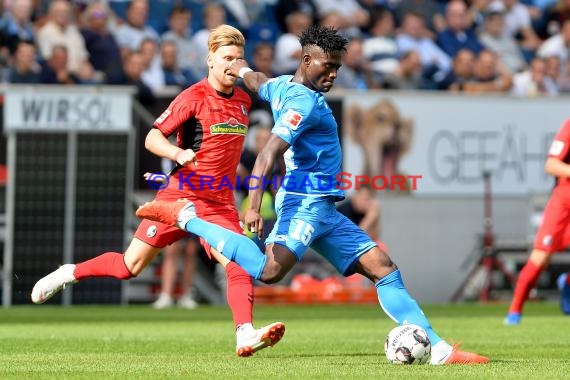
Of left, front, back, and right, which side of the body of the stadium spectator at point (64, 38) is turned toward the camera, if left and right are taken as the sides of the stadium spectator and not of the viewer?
front

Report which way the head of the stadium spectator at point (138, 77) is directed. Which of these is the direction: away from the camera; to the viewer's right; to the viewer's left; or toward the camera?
toward the camera

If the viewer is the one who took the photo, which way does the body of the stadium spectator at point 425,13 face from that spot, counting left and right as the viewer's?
facing the viewer

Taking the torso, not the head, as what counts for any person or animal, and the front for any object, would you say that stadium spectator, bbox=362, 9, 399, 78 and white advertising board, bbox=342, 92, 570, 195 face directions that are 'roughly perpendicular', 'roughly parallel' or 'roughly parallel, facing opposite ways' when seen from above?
roughly parallel

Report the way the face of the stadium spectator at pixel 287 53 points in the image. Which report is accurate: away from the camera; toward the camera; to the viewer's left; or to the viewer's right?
toward the camera

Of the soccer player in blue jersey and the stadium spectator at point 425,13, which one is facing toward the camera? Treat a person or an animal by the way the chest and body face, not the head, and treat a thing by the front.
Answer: the stadium spectator

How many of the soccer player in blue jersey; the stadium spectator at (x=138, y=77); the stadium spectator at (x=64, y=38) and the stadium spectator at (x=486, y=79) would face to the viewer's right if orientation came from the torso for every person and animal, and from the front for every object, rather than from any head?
1

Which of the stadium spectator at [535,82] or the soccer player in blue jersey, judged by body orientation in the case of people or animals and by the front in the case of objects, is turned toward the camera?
the stadium spectator

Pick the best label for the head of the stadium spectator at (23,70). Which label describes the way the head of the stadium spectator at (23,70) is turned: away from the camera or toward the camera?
toward the camera

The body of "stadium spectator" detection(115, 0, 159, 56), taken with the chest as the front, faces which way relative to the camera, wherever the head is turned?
toward the camera

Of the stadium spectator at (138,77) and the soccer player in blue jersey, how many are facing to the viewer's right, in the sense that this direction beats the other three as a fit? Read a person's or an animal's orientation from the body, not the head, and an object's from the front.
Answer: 1

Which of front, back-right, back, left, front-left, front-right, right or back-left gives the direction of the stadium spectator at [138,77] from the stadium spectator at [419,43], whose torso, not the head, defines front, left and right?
front-right

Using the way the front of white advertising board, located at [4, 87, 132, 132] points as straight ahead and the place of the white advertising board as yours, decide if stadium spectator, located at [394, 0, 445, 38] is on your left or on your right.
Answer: on your left

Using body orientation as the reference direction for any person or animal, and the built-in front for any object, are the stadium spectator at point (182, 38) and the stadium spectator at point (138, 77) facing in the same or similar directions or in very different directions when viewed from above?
same or similar directions

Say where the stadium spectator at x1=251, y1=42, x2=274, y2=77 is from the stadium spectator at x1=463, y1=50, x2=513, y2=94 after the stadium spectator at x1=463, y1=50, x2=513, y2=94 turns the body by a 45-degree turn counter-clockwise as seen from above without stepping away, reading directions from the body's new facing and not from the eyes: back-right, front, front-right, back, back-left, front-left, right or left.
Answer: right

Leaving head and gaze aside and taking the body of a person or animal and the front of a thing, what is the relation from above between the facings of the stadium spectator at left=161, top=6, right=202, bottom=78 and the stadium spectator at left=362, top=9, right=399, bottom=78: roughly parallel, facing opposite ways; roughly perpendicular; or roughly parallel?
roughly parallel
